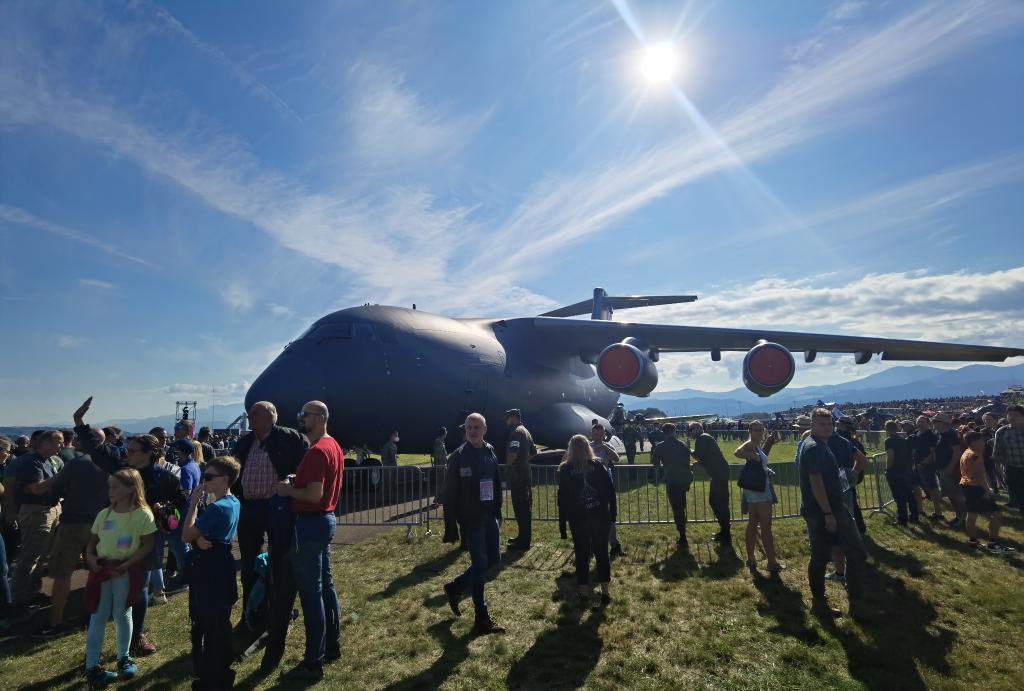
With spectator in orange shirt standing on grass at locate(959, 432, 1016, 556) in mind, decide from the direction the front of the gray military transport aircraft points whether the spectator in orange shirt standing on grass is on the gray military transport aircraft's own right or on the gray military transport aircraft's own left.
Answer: on the gray military transport aircraft's own left

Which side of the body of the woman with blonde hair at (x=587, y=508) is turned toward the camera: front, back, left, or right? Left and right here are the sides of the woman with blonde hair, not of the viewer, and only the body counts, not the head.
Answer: back

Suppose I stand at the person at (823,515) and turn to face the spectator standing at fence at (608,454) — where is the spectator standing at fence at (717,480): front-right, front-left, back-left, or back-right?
front-right

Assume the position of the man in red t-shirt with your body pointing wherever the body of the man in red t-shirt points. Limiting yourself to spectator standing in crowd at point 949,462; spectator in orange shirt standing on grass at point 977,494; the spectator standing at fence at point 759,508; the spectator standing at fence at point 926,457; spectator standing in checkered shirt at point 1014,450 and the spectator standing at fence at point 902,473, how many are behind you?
6

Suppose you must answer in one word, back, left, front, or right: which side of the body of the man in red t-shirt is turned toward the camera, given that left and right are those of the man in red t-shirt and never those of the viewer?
left

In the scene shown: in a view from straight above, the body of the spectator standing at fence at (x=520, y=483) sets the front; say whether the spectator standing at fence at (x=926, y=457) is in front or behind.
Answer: behind

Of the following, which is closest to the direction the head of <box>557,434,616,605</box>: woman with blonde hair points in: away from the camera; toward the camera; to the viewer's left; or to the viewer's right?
away from the camera

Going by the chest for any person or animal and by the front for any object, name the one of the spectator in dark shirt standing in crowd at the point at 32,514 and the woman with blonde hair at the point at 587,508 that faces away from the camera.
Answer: the woman with blonde hair

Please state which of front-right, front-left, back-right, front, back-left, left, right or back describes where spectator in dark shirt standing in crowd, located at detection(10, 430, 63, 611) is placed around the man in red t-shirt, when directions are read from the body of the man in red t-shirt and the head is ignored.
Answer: front-right

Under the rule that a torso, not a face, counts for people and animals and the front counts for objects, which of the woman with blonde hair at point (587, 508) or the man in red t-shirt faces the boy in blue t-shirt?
the man in red t-shirt
